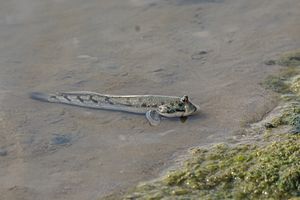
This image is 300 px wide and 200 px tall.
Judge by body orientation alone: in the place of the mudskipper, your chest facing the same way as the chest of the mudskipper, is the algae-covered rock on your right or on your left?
on your right

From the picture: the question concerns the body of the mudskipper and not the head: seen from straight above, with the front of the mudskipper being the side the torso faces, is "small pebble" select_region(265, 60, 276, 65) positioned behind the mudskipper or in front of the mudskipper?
in front

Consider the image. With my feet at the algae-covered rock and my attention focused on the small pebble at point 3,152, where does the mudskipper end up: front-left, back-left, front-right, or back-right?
front-right

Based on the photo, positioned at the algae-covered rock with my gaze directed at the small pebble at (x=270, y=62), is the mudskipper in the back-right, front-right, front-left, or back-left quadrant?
front-left

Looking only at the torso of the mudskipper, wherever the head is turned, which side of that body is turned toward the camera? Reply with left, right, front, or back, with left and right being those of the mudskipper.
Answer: right

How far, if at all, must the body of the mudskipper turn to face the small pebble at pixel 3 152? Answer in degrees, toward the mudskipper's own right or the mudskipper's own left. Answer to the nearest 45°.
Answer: approximately 135° to the mudskipper's own right
